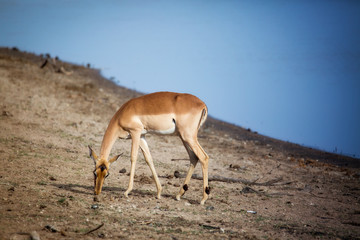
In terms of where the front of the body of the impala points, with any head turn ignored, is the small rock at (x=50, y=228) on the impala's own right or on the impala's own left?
on the impala's own left

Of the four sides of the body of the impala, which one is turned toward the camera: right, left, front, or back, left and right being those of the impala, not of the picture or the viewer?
left

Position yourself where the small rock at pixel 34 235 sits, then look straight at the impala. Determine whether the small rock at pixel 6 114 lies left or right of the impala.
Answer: left

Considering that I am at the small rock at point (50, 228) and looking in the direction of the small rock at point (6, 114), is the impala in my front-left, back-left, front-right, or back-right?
front-right

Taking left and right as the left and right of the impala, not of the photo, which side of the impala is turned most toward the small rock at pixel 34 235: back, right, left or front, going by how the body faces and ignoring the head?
left

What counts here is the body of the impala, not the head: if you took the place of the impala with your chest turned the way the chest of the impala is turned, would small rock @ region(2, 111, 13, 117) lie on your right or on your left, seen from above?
on your right

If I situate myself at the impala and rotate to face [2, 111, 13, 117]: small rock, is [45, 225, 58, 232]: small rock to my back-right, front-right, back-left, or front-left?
back-left
